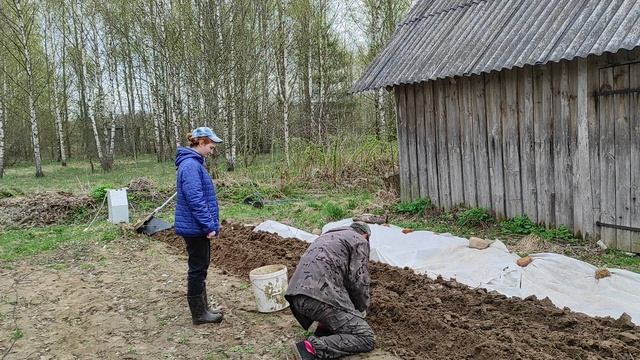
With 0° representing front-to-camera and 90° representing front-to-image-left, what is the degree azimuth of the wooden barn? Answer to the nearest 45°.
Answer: approximately 45°

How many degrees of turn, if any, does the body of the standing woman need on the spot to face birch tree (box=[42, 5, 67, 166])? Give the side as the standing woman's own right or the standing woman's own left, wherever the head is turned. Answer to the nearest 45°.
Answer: approximately 90° to the standing woman's own left

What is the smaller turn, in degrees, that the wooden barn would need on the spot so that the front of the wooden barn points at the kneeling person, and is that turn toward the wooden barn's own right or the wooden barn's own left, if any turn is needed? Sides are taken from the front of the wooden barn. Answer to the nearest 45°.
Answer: approximately 45° to the wooden barn's own left

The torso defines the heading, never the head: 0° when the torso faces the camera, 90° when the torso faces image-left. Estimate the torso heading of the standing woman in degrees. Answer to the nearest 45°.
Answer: approximately 270°

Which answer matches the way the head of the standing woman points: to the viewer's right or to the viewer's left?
to the viewer's right

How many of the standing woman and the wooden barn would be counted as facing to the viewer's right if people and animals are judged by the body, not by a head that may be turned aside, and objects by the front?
1

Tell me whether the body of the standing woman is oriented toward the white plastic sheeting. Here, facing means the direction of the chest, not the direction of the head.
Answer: yes

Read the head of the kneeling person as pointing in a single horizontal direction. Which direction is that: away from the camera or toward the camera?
away from the camera

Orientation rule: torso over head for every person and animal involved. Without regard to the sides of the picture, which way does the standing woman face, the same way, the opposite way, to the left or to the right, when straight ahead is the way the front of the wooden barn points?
the opposite way

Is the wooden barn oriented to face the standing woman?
yes
